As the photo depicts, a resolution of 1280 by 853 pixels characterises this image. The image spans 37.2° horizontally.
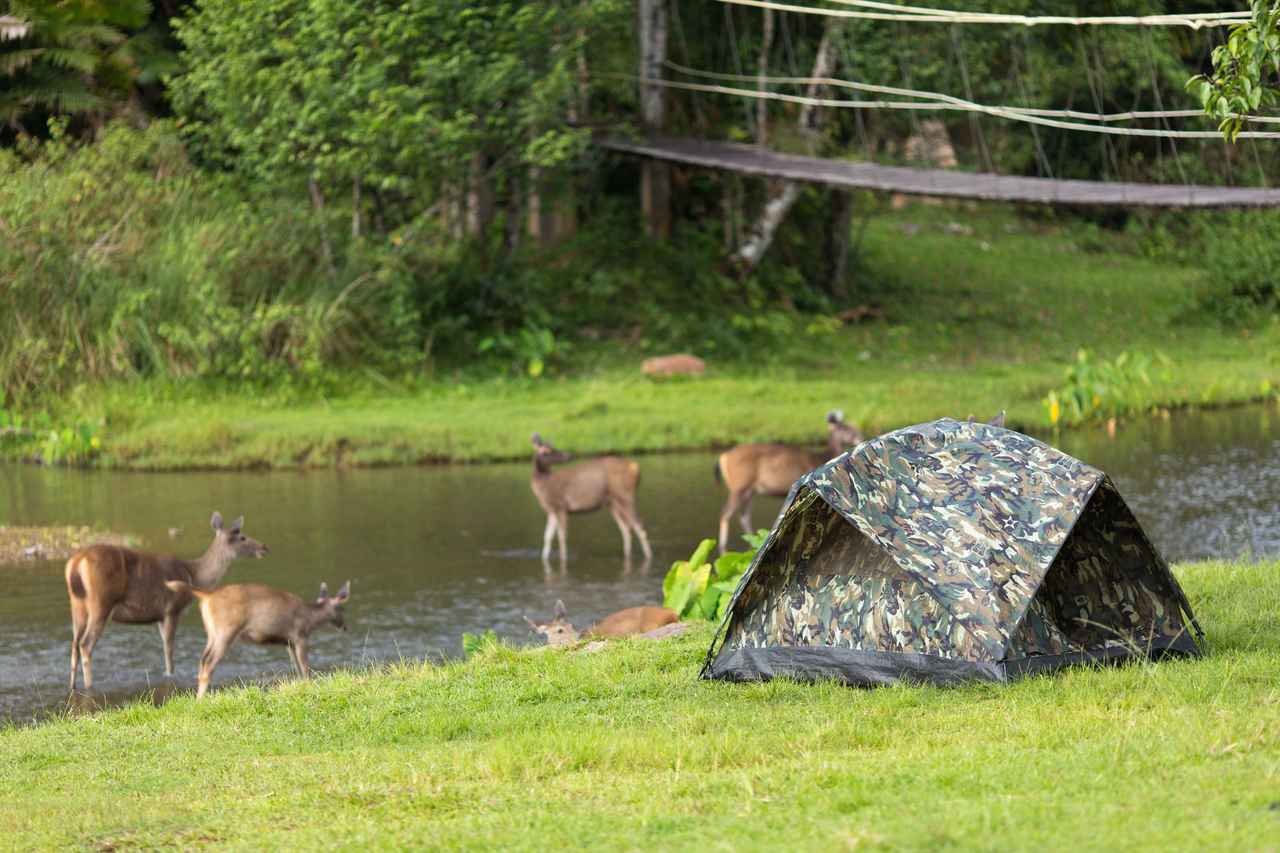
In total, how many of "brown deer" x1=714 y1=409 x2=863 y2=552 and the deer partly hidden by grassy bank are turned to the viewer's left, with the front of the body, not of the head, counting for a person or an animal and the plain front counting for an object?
1

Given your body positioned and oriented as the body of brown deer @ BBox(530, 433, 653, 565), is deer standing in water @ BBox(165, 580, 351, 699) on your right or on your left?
on your left

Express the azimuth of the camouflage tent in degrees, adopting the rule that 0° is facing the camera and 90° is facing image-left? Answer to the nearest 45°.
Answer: approximately 45°

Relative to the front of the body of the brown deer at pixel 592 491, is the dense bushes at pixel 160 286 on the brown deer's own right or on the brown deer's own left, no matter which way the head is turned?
on the brown deer's own right

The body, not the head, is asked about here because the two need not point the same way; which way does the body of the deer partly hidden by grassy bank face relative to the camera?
to the viewer's left

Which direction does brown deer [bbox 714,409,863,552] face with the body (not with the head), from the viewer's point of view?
to the viewer's right

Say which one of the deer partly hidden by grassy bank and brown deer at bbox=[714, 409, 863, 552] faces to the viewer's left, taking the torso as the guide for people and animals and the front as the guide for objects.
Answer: the deer partly hidden by grassy bank

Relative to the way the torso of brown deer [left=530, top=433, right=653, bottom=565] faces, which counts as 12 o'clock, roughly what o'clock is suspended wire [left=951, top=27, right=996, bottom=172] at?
The suspended wire is roughly at 4 o'clock from the brown deer.

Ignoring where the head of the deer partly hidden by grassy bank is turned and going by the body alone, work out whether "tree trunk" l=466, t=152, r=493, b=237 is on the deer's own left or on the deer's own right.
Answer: on the deer's own right

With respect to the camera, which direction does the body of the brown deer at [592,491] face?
to the viewer's left

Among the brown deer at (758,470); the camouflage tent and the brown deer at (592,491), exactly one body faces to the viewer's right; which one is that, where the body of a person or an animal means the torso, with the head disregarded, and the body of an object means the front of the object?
the brown deer at (758,470)

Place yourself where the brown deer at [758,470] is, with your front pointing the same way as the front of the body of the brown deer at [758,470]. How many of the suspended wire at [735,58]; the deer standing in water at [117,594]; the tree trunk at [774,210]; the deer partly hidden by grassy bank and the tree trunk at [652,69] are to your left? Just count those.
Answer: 3

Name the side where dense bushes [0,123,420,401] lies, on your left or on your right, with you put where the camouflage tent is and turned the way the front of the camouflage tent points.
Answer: on your right

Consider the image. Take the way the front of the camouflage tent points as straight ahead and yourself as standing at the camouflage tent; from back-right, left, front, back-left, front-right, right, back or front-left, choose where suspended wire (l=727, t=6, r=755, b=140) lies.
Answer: back-right

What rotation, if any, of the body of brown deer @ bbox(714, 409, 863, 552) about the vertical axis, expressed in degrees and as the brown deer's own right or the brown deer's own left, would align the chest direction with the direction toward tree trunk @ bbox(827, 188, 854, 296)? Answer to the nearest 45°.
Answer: approximately 90° to the brown deer's own left

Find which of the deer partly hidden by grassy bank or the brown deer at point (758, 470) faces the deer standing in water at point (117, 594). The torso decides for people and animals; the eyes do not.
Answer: the deer partly hidden by grassy bank

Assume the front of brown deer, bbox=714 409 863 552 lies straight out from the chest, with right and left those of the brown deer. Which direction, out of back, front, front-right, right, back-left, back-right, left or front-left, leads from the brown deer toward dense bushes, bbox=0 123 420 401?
back-left

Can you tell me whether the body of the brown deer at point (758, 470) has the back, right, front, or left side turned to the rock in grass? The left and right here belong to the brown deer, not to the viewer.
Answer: left

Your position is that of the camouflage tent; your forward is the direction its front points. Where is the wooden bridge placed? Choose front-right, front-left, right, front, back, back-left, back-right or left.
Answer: back-right

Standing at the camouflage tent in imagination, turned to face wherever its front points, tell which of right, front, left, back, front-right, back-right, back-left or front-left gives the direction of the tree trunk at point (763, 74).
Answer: back-right
